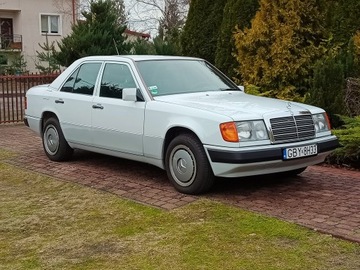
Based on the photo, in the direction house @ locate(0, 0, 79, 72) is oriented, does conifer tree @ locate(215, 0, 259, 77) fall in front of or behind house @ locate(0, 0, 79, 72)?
in front

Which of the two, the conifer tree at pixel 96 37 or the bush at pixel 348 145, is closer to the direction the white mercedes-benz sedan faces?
the bush

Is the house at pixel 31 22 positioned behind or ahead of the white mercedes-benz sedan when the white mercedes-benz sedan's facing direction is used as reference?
behind

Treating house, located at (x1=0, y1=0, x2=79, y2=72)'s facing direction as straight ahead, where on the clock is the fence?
The fence is roughly at 12 o'clock from the house.

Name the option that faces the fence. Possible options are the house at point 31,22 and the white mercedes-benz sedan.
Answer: the house

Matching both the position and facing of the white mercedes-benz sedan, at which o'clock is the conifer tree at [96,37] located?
The conifer tree is roughly at 7 o'clock from the white mercedes-benz sedan.

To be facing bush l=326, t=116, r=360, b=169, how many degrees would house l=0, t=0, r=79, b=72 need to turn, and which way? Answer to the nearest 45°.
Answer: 0° — it already faces it

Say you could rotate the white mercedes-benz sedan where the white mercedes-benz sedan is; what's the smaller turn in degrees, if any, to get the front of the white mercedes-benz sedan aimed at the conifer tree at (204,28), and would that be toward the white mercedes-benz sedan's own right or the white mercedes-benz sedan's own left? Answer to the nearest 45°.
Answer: approximately 135° to the white mercedes-benz sedan's own left

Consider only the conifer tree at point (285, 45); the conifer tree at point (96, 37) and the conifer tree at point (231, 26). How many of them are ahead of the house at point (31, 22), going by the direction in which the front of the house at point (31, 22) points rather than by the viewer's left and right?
3

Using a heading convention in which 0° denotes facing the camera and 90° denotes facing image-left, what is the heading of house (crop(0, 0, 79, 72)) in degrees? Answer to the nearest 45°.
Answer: approximately 0°
